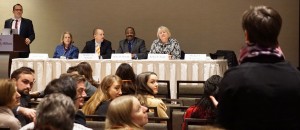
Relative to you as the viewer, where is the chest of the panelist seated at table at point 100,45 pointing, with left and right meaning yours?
facing the viewer

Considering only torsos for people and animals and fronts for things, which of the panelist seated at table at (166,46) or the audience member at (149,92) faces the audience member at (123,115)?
the panelist seated at table

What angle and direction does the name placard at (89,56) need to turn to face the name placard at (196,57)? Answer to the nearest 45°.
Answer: approximately 90° to its left

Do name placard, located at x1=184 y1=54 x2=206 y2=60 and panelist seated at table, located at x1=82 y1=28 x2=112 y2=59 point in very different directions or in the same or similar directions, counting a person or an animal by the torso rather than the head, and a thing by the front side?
same or similar directions

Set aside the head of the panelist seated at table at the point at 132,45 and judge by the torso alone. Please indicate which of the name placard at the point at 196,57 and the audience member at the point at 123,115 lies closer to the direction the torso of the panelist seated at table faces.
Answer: the audience member

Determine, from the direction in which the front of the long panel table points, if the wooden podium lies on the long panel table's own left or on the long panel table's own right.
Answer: on the long panel table's own right

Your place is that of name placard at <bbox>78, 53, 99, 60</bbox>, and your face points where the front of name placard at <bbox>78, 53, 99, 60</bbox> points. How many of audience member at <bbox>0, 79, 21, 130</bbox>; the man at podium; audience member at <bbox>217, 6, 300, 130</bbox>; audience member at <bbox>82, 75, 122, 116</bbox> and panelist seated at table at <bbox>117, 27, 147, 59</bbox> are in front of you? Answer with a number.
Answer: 3

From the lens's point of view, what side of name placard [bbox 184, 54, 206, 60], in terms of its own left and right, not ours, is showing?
front

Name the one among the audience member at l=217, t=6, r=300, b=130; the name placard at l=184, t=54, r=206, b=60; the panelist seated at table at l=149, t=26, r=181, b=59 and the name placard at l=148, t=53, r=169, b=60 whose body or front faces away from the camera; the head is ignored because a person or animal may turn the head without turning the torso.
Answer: the audience member

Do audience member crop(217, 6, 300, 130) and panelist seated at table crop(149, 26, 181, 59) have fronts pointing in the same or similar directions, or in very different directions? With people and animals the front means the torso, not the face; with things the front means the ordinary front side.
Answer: very different directions

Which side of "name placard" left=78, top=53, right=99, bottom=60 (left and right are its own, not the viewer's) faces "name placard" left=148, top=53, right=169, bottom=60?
left

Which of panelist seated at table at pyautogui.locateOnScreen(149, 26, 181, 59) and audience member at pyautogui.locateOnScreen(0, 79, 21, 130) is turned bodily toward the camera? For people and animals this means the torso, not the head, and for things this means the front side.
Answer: the panelist seated at table

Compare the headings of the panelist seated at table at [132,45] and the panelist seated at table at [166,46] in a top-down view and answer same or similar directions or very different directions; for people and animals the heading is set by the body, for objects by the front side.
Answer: same or similar directions

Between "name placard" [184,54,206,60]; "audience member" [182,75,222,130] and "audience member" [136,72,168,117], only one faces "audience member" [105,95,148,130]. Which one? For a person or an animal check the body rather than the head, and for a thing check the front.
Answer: the name placard

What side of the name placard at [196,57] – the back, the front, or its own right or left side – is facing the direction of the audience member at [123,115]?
front

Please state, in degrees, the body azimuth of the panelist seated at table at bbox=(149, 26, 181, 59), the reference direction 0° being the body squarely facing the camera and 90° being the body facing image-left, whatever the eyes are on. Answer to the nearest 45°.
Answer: approximately 0°
